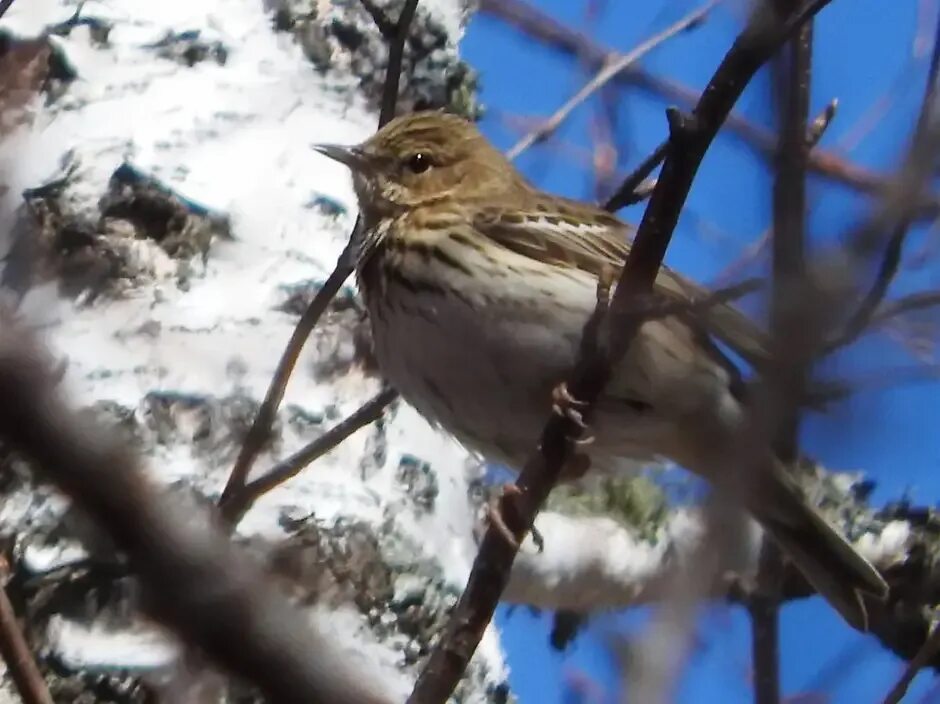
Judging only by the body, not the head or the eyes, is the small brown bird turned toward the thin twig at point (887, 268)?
no

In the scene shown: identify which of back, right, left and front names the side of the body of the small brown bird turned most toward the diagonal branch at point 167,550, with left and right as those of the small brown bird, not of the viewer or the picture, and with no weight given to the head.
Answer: left

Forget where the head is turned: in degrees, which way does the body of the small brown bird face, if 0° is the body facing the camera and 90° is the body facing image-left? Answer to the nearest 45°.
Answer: approximately 90°
